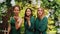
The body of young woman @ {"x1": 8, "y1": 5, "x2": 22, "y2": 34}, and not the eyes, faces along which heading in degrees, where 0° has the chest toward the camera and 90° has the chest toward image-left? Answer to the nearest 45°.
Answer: approximately 0°

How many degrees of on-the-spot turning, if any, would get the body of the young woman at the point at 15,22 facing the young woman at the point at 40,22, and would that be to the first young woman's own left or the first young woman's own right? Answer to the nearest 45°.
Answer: approximately 90° to the first young woman's own left
